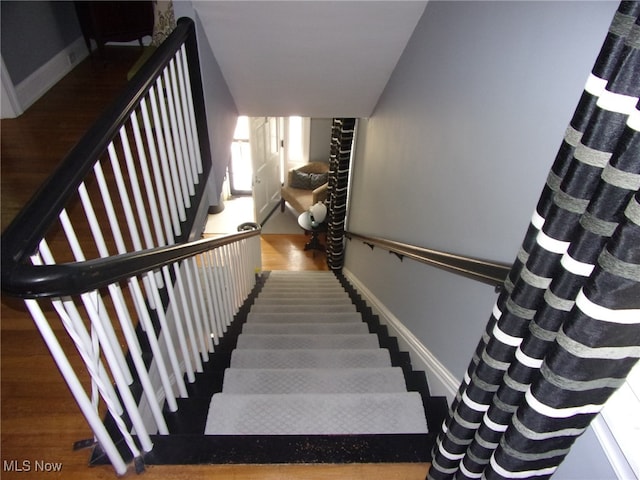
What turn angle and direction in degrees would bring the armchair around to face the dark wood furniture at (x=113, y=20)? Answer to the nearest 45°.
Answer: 0° — it already faces it

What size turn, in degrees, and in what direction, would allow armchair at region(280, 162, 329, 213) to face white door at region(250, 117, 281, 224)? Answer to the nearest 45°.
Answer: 0° — it already faces it

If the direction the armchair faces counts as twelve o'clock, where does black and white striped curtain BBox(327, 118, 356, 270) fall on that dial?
The black and white striped curtain is roughly at 10 o'clock from the armchair.

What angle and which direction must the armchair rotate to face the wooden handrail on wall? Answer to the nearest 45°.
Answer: approximately 45° to its left

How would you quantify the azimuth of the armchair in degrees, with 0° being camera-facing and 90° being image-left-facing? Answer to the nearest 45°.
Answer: approximately 45°
